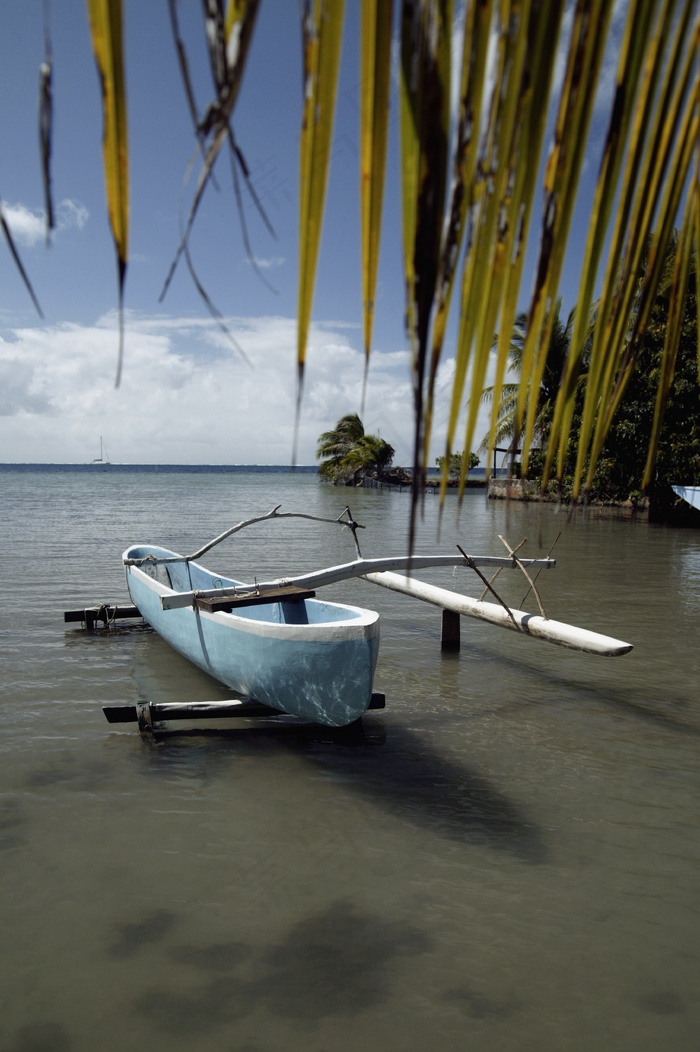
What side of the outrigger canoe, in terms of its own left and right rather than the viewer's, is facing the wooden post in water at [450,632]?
left
